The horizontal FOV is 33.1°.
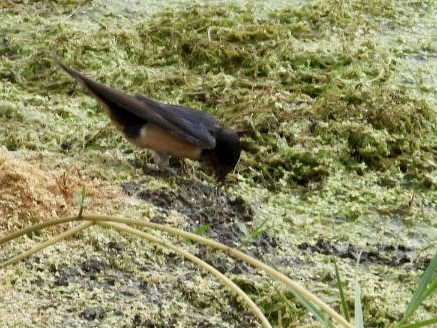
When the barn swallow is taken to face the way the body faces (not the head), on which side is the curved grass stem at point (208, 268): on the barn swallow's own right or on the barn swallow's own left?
on the barn swallow's own right

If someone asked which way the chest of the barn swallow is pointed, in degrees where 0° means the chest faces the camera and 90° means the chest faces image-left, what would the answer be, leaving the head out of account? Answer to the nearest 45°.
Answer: approximately 270°
